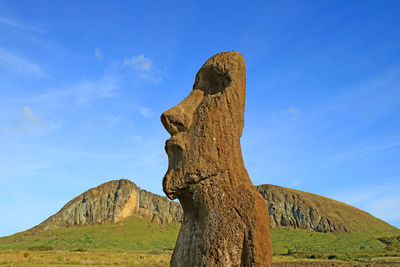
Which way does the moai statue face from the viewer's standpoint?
to the viewer's left
